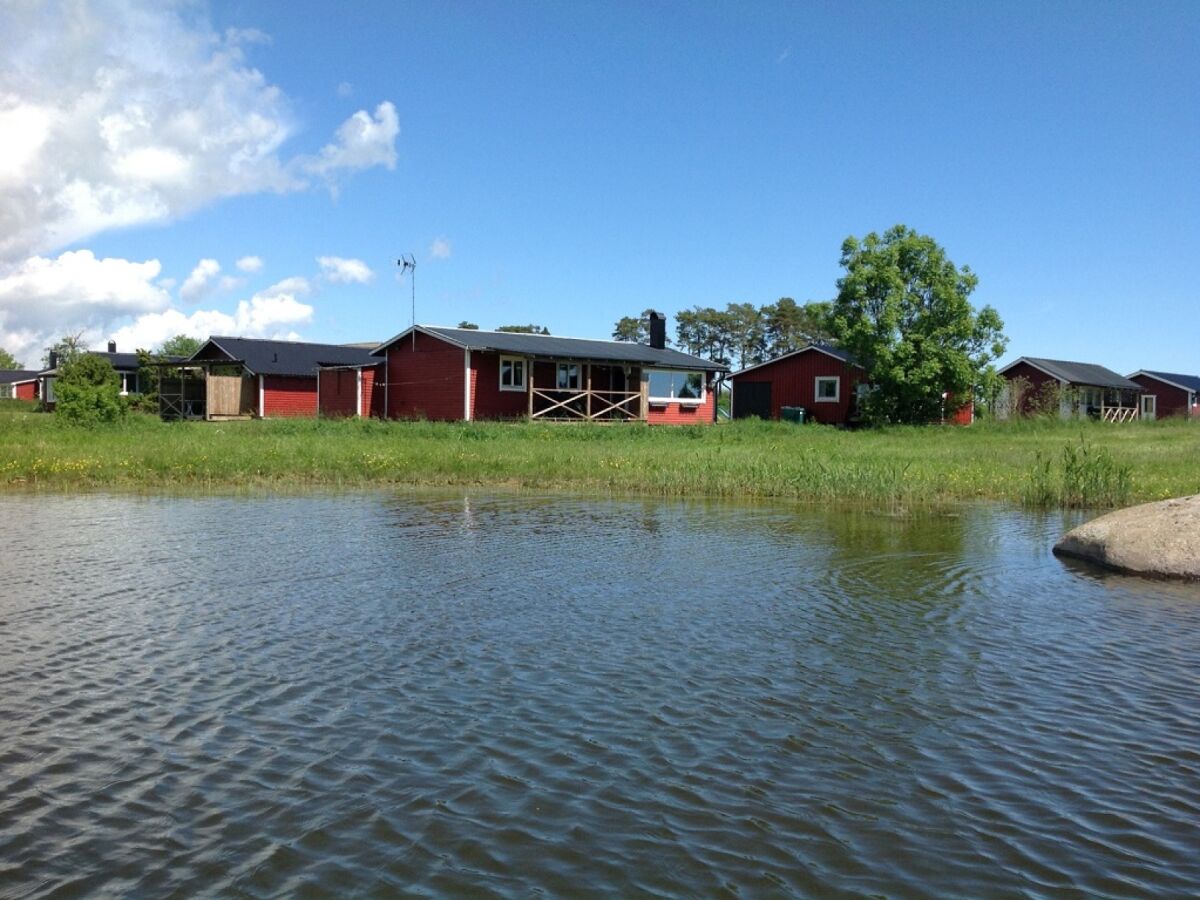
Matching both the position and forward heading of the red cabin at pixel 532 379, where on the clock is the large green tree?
The large green tree is roughly at 10 o'clock from the red cabin.

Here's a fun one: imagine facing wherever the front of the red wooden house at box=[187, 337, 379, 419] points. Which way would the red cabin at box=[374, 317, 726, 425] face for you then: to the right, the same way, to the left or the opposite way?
the same way

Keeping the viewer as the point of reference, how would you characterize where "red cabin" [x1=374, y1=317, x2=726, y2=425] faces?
facing the viewer and to the right of the viewer

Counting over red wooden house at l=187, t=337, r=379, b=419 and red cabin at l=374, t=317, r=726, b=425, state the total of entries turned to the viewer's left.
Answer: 0

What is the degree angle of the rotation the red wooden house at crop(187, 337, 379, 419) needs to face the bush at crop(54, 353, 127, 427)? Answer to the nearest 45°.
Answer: approximately 90° to its right

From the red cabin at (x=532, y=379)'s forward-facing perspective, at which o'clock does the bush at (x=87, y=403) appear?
The bush is roughly at 4 o'clock from the red cabin.

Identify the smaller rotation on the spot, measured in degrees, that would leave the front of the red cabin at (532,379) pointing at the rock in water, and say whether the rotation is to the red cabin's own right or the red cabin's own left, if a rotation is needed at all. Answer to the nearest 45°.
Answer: approximately 45° to the red cabin's own right
